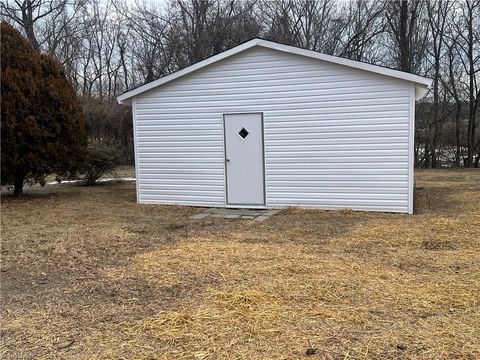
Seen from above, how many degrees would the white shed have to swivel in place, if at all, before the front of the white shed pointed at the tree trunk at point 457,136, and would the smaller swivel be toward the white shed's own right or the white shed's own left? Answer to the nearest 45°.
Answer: approximately 135° to the white shed's own left

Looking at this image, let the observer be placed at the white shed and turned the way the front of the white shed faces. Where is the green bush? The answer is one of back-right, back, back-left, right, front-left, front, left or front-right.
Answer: back-right

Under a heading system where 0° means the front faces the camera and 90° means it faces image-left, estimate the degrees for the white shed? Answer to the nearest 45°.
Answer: approximately 0°
